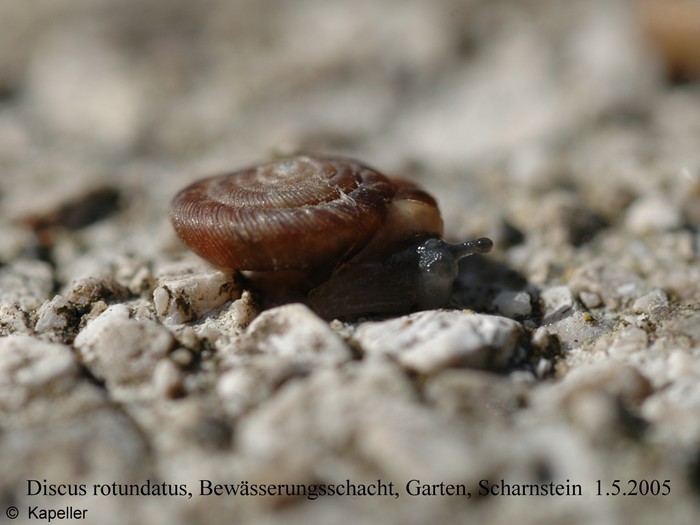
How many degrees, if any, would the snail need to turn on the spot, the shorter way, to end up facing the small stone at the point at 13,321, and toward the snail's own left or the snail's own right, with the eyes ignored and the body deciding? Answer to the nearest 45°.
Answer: approximately 180°

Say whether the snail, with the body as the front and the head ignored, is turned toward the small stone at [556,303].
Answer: yes

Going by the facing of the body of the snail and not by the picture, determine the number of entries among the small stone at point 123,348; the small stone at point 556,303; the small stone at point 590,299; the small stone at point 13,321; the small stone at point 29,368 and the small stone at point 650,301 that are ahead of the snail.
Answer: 3

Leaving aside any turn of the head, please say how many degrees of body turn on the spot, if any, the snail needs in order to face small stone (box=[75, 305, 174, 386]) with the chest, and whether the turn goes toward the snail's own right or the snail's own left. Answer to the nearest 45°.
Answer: approximately 135° to the snail's own right

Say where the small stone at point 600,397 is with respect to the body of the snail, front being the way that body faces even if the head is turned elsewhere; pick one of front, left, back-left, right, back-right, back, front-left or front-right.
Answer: front-right

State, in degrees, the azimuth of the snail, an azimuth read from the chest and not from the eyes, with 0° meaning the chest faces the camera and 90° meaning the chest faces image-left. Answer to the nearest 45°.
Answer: approximately 270°

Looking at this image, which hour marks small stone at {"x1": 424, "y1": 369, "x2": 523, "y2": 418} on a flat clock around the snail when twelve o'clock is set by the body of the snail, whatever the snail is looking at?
The small stone is roughly at 2 o'clock from the snail.

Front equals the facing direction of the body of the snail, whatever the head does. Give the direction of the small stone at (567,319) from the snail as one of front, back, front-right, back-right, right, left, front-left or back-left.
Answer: front

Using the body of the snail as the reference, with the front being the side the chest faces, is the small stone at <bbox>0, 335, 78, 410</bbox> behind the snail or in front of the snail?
behind

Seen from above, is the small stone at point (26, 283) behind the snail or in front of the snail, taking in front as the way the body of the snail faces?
behind

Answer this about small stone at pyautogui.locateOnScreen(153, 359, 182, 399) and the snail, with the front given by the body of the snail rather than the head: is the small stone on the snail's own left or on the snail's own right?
on the snail's own right
